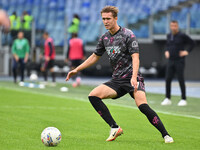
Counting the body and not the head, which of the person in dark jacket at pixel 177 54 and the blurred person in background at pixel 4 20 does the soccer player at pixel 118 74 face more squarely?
the blurred person in background

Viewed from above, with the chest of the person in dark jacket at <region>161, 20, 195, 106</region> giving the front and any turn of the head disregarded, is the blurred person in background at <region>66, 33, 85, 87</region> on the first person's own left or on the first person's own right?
on the first person's own right

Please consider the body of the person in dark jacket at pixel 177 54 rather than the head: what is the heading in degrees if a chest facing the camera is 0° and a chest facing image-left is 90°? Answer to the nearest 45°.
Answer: approximately 45°

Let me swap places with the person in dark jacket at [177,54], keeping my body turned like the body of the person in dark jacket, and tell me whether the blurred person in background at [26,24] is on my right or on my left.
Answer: on my right

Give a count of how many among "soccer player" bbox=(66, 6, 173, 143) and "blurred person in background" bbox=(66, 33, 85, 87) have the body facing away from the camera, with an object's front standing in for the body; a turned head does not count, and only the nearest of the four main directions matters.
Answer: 1

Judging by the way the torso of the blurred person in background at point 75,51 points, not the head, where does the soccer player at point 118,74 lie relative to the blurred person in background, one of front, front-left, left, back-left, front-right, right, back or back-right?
back

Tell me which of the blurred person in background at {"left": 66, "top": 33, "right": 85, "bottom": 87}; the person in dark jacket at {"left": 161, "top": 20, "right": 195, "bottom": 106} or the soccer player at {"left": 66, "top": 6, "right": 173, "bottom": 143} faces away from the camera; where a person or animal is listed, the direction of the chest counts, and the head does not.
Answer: the blurred person in background

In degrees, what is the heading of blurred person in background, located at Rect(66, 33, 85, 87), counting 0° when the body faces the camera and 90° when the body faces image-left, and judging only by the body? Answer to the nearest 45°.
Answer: approximately 180°

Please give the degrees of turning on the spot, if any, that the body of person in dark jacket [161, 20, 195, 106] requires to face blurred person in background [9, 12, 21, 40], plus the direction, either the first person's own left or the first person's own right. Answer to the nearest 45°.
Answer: approximately 90° to the first person's own right
